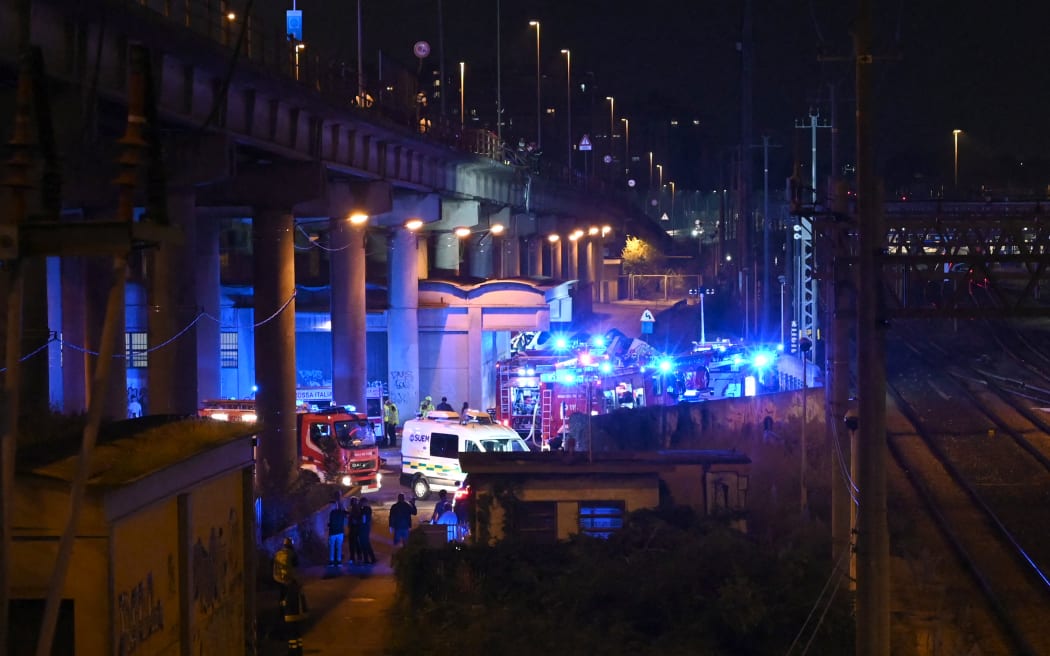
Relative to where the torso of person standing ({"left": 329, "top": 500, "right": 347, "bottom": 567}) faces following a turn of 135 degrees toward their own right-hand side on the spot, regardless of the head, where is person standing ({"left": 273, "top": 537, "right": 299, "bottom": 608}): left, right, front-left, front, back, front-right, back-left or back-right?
front-right

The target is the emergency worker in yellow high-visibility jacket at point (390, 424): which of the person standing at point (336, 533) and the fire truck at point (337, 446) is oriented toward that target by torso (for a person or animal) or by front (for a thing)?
the person standing

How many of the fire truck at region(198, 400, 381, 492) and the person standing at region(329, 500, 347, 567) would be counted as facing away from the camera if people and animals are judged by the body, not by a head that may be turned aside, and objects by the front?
1

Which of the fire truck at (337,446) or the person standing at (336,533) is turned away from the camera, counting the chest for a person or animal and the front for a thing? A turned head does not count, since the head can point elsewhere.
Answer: the person standing

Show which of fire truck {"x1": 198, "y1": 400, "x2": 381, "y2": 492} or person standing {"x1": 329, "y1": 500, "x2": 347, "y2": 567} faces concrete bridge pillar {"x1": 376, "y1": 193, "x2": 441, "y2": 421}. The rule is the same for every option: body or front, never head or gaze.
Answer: the person standing

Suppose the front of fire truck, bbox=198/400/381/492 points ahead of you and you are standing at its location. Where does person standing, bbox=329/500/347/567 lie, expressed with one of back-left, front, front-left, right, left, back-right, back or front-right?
front-right

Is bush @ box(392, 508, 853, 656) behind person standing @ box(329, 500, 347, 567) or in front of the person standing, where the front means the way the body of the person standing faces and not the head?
behind

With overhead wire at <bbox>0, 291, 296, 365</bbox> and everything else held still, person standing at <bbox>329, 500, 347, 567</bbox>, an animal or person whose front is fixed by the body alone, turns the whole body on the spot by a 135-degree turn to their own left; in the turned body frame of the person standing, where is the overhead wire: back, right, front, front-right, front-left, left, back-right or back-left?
right

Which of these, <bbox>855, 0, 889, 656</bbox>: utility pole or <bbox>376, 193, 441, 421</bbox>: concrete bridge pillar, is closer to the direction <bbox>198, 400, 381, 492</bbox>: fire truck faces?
the utility pole

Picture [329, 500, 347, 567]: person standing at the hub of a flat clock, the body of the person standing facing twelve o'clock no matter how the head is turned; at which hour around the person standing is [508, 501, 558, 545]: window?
The window is roughly at 4 o'clock from the person standing.

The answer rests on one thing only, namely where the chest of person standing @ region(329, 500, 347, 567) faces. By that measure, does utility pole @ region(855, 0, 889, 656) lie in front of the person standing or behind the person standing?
behind

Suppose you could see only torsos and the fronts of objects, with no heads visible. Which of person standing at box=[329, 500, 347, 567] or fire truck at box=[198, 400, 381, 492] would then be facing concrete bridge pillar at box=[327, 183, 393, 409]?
the person standing

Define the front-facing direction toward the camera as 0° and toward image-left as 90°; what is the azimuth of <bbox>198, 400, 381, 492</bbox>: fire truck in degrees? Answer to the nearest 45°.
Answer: approximately 315°

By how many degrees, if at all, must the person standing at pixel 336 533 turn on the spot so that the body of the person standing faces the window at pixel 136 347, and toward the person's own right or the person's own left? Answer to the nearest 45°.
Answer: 0° — they already face it

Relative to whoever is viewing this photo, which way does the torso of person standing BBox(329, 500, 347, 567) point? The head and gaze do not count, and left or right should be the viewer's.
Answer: facing away from the viewer

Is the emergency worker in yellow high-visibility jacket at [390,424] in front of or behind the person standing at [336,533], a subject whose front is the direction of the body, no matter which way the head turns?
in front
